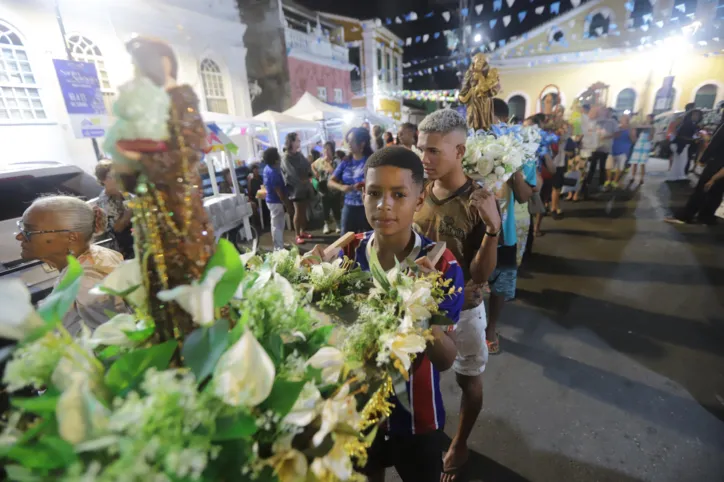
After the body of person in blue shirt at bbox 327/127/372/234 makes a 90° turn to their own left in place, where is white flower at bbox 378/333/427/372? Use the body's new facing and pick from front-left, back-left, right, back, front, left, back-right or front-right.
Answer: front-right

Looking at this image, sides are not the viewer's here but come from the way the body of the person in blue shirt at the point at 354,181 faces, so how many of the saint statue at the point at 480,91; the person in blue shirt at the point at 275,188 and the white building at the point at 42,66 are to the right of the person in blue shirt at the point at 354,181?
2

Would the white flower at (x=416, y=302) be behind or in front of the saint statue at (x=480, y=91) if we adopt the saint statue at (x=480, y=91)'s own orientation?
in front

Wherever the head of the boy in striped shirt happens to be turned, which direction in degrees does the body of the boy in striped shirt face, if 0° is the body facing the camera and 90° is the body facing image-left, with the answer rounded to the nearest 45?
approximately 45°

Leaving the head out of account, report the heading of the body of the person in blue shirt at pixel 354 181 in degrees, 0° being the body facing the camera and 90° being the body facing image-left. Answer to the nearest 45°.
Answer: approximately 45°

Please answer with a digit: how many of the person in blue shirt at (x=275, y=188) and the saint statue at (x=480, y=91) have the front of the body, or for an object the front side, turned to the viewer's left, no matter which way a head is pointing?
0
